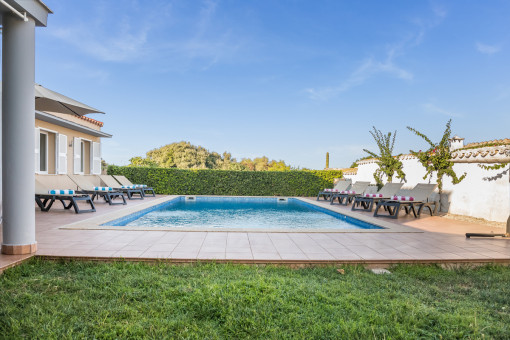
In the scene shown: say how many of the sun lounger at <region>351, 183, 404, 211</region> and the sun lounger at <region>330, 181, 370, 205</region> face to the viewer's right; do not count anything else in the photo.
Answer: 0

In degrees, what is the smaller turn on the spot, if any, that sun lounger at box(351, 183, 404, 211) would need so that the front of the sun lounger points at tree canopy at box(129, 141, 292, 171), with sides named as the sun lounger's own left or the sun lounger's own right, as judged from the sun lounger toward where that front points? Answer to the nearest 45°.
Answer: approximately 90° to the sun lounger's own right

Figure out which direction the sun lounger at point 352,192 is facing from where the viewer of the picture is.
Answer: facing the viewer and to the left of the viewer

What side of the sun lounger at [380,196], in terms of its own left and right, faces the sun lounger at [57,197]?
front

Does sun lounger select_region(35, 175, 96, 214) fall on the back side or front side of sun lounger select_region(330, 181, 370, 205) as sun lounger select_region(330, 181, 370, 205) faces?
on the front side

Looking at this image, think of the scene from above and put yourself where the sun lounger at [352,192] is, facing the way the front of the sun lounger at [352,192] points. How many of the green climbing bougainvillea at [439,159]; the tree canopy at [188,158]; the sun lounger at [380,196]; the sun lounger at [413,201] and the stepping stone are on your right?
1

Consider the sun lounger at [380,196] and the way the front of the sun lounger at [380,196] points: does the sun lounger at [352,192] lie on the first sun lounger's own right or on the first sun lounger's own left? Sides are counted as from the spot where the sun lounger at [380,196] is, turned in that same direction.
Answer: on the first sun lounger's own right

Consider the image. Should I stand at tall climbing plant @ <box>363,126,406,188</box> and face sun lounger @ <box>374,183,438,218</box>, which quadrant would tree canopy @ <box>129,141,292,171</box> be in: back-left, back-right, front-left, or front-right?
back-right

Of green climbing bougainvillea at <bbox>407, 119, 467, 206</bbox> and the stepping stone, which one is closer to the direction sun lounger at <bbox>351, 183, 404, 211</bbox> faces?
the stepping stone
